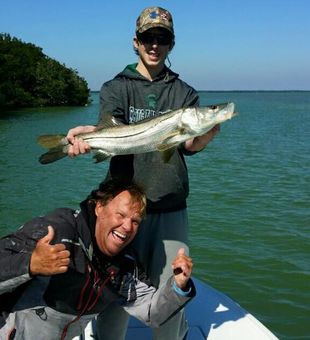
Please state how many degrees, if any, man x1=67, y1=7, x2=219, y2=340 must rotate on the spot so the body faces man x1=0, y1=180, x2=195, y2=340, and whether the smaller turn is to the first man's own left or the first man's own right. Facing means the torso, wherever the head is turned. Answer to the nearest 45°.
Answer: approximately 45° to the first man's own right

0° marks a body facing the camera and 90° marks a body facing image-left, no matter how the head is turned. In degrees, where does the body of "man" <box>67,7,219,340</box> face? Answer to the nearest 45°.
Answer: approximately 0°
